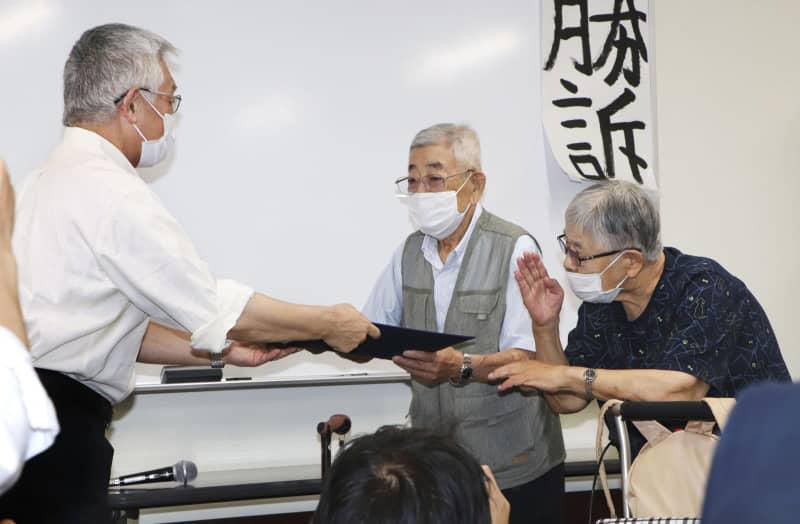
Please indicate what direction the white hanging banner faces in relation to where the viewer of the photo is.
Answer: facing the viewer

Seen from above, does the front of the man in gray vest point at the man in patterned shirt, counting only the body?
no

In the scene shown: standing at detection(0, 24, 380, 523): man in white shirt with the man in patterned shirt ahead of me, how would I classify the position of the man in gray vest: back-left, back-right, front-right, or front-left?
front-left

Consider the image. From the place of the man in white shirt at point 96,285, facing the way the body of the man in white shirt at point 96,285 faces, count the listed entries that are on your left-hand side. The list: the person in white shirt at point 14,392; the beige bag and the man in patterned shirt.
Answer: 0

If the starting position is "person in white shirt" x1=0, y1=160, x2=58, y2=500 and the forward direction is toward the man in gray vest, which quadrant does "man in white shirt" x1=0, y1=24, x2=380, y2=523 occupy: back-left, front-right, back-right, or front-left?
front-left

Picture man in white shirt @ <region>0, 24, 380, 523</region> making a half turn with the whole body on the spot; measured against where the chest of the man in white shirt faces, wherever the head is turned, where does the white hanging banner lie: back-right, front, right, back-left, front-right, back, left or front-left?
back

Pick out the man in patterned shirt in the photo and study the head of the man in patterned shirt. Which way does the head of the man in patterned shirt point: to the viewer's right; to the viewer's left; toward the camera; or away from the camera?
to the viewer's left

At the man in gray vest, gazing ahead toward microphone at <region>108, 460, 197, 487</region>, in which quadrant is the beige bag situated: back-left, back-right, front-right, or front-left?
back-left

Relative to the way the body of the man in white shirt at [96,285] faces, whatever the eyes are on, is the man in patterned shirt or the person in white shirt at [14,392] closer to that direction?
the man in patterned shirt

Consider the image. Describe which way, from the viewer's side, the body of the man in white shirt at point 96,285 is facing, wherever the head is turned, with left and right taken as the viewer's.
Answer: facing away from the viewer and to the right of the viewer

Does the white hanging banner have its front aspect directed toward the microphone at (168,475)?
no

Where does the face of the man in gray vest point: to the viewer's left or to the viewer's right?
to the viewer's left

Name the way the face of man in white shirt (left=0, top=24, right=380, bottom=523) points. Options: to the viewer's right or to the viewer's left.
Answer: to the viewer's right

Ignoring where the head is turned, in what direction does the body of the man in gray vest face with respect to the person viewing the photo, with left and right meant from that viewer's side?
facing the viewer and to the left of the viewer

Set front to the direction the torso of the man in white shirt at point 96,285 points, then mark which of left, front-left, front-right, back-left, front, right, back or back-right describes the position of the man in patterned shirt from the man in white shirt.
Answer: front-right

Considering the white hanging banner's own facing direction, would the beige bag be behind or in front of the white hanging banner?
in front
